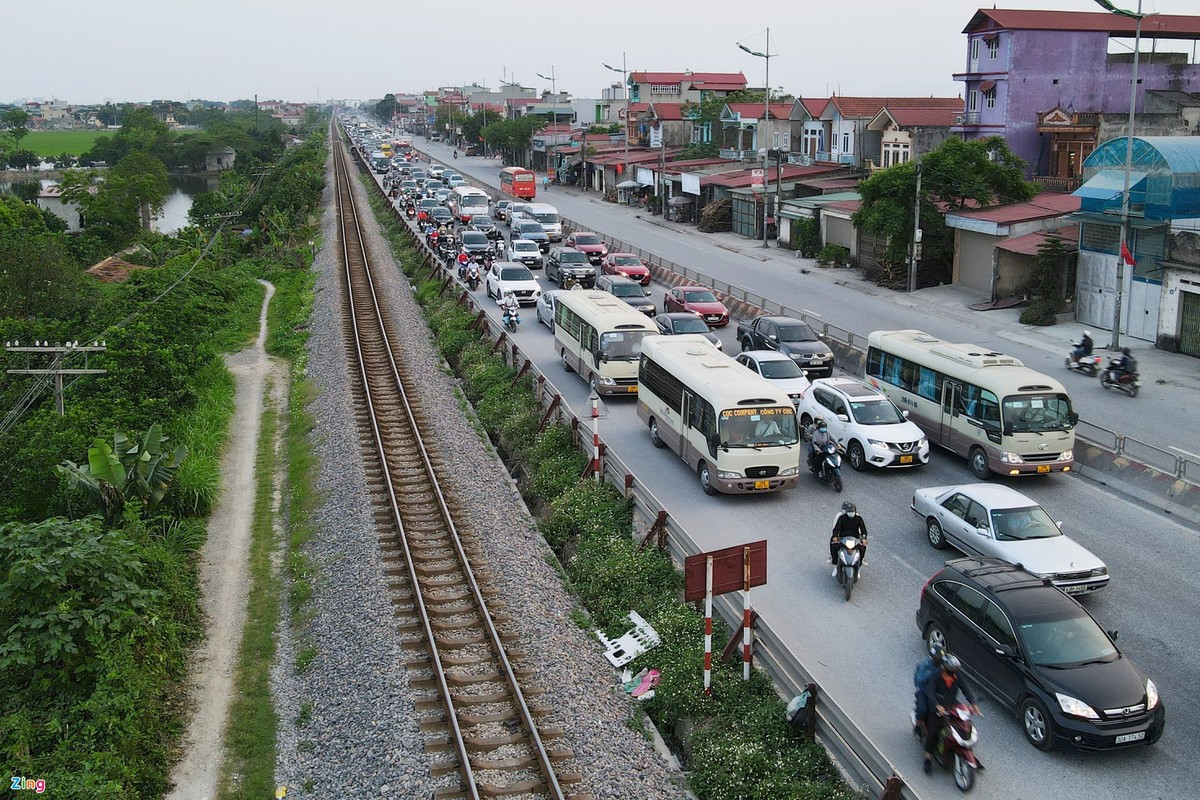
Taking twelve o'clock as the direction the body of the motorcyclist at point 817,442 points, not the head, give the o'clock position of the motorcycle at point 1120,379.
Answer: The motorcycle is roughly at 9 o'clock from the motorcyclist.

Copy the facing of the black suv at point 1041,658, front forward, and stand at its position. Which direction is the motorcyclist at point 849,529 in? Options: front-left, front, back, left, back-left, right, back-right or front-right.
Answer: back

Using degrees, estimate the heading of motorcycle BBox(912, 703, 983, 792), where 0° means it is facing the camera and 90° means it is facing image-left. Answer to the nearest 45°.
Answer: approximately 315°

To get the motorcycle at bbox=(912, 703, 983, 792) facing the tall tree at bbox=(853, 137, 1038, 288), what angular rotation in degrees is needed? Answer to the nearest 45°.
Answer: approximately 135° to its left

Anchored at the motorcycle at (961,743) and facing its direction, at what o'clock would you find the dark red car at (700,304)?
The dark red car is roughly at 7 o'clock from the motorcycle.
